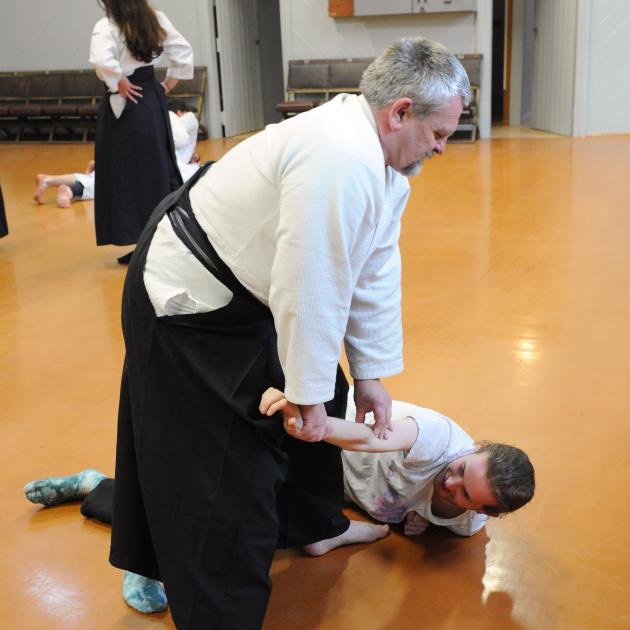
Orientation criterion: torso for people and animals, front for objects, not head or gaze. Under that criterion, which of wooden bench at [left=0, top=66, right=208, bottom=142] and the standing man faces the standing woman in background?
the wooden bench

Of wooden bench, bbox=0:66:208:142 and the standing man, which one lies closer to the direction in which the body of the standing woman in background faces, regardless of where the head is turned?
the wooden bench

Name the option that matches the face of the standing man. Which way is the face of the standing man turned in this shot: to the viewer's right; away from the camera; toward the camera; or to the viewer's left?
to the viewer's right

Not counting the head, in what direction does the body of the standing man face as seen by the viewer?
to the viewer's right

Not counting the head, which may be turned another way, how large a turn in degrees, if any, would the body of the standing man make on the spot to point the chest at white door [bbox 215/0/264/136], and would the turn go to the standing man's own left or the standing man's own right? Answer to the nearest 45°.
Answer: approximately 90° to the standing man's own left

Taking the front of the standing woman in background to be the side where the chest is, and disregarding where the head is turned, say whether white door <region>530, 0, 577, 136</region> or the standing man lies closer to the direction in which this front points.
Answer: the white door

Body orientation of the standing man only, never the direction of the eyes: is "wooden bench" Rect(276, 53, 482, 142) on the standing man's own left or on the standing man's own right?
on the standing man's own left

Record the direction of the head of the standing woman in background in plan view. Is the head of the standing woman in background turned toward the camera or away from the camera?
away from the camera

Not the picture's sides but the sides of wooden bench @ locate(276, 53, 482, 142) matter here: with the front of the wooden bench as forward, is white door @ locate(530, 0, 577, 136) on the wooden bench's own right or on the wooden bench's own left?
on the wooden bench's own left

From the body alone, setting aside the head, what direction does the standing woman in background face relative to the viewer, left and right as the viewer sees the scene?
facing away from the viewer and to the left of the viewer

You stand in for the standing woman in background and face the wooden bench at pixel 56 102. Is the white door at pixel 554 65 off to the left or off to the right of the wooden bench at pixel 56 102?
right

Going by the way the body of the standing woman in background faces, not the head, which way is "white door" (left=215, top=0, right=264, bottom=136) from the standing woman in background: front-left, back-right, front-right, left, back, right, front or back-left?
front-right
